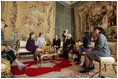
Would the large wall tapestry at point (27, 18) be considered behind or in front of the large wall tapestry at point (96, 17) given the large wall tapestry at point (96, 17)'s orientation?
in front

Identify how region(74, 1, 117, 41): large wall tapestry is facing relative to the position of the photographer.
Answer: facing the viewer and to the left of the viewer
